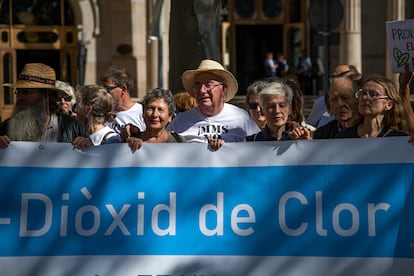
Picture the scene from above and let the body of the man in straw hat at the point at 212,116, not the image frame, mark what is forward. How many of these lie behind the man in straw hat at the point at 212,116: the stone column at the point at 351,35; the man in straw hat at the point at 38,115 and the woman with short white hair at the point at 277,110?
1

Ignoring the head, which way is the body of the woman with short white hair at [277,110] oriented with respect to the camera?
toward the camera

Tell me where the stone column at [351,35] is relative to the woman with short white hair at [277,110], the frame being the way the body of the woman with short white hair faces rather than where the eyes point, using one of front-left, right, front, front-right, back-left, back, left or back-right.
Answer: back

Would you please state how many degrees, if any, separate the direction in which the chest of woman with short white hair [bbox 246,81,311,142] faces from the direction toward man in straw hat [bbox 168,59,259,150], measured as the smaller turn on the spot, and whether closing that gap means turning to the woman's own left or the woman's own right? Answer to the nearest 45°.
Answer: approximately 135° to the woman's own right

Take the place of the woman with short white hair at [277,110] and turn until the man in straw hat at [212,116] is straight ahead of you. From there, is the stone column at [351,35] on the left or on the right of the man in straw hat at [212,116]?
right

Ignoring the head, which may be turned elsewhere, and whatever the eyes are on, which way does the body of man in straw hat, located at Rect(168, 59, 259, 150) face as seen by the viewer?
toward the camera

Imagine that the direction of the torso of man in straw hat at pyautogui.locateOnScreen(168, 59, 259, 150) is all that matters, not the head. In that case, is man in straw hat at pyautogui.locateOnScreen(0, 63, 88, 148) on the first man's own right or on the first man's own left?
on the first man's own right

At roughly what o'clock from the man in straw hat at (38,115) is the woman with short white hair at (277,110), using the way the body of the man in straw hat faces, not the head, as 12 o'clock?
The woman with short white hair is roughly at 8 o'clock from the man in straw hat.

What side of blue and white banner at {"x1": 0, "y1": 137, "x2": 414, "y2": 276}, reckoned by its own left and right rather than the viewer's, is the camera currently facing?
front

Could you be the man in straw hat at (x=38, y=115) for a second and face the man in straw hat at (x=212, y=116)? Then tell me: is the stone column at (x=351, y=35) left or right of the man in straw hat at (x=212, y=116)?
left
